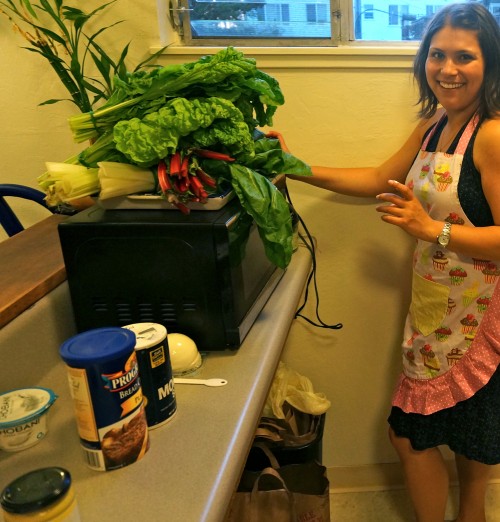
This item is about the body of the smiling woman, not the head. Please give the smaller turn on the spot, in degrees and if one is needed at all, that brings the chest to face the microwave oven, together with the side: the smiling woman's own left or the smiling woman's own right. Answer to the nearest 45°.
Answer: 0° — they already face it

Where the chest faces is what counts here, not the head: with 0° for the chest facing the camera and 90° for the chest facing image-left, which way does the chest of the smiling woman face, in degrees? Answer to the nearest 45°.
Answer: approximately 45°

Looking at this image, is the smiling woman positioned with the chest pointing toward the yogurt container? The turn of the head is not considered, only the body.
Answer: yes

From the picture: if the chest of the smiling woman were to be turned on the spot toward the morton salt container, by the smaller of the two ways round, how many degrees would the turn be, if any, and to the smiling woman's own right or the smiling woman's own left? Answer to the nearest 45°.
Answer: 0° — they already face it

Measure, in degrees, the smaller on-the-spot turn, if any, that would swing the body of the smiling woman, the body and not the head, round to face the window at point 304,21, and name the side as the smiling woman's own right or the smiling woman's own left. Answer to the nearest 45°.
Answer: approximately 90° to the smiling woman's own right
